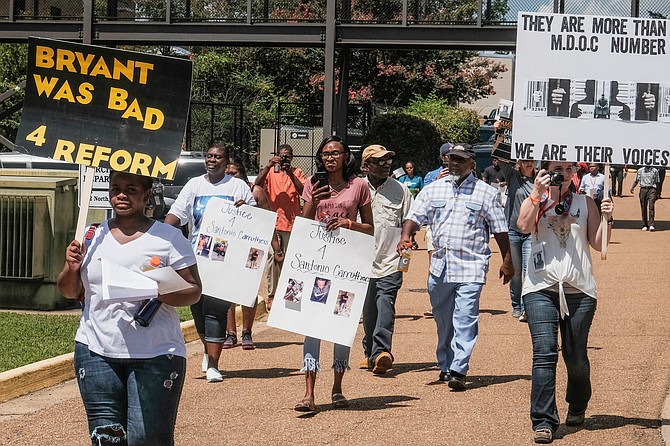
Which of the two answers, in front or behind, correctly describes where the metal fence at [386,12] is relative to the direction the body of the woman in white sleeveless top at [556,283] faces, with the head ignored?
behind

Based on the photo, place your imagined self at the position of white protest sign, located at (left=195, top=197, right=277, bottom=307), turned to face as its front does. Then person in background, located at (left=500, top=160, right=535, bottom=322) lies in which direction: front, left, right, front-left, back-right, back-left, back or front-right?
back-left

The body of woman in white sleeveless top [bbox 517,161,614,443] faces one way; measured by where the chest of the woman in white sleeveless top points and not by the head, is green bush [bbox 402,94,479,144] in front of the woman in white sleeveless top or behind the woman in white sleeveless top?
behind

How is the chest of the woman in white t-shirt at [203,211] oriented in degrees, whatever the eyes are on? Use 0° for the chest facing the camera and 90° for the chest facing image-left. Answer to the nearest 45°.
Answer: approximately 0°

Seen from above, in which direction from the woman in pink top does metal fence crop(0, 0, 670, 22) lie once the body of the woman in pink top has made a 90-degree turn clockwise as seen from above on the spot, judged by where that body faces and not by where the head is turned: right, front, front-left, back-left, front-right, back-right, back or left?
right

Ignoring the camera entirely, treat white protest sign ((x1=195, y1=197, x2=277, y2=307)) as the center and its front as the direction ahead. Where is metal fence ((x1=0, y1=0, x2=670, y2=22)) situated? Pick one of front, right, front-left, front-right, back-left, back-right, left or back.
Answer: back

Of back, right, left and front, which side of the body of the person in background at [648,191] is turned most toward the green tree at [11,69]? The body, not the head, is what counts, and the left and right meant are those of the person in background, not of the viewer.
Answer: right

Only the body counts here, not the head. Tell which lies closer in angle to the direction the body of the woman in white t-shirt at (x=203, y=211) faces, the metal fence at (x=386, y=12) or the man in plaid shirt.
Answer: the man in plaid shirt

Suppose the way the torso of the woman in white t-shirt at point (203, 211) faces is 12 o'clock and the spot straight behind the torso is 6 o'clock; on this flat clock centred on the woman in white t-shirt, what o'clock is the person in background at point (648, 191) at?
The person in background is roughly at 7 o'clock from the woman in white t-shirt.

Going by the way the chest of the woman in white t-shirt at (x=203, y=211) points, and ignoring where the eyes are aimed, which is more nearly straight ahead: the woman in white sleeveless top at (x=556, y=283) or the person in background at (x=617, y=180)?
the woman in white sleeveless top

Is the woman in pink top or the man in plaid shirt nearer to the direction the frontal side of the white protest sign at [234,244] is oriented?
the woman in pink top

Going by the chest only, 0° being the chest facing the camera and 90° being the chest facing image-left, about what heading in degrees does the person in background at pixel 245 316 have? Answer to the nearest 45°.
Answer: approximately 0°

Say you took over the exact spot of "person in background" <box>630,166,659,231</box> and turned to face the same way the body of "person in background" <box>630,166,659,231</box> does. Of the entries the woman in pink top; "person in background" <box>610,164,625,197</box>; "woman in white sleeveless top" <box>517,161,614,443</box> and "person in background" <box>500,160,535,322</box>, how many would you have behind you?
1

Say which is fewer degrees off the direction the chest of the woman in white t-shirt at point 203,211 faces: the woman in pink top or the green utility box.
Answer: the woman in pink top
